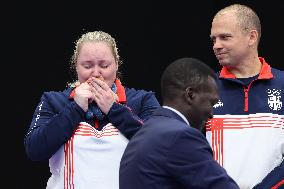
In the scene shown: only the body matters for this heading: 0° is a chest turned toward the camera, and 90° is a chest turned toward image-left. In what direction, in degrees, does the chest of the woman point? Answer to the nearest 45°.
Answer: approximately 0°
